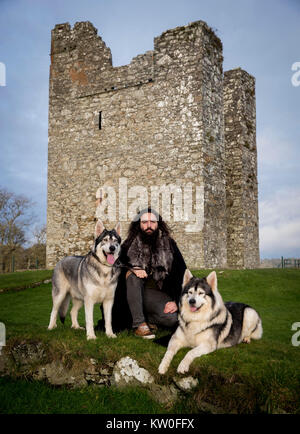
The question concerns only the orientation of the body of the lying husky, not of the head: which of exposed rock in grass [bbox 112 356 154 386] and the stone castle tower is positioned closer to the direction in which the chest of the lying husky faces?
the exposed rock in grass

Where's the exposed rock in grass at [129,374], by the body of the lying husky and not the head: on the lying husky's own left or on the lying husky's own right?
on the lying husky's own right

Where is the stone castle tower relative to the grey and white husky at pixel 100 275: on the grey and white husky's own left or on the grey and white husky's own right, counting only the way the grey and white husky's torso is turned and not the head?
on the grey and white husky's own left

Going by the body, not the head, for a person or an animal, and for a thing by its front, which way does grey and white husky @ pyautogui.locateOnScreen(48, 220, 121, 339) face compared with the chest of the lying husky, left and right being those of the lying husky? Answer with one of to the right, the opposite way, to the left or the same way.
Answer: to the left

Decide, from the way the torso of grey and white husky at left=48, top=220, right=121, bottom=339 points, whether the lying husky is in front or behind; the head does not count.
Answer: in front

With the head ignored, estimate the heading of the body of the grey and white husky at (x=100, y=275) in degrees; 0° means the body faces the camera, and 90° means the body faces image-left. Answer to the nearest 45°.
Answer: approximately 315°

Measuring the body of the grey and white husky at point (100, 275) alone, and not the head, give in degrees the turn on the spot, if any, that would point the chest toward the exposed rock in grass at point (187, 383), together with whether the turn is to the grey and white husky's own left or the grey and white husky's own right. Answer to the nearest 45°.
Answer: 0° — it already faces it

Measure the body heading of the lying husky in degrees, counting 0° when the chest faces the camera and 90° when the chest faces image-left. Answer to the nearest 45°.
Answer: approximately 45°
